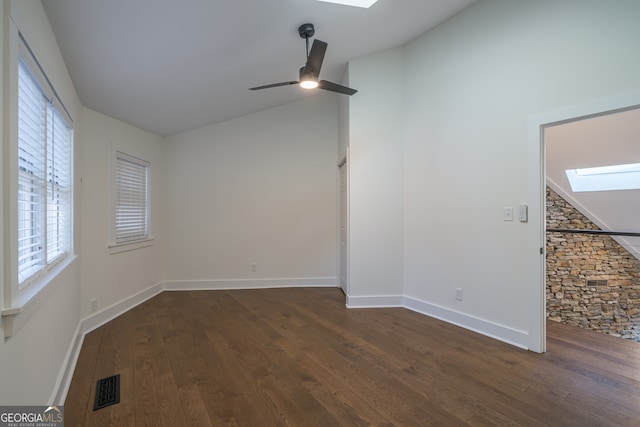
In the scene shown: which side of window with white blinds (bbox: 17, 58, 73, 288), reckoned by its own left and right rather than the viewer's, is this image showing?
right

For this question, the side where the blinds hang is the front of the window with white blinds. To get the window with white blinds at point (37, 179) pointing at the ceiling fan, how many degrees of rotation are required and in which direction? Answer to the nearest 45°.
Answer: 0° — it already faces it

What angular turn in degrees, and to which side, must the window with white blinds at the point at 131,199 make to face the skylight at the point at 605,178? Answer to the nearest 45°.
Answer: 0° — it already faces it

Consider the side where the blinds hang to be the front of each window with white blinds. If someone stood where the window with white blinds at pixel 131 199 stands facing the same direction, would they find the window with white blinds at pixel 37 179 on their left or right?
on their right

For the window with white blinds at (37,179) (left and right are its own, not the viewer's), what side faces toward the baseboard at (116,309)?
left

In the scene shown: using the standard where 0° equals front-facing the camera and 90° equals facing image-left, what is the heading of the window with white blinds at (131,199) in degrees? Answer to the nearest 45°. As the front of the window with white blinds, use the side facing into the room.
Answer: approximately 315°
